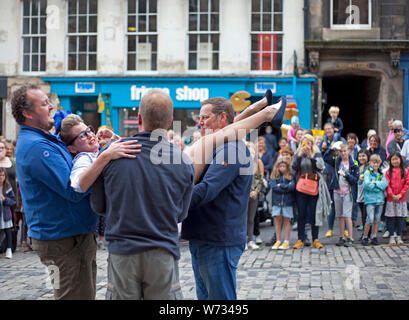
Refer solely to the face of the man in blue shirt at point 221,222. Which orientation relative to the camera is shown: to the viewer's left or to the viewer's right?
to the viewer's left

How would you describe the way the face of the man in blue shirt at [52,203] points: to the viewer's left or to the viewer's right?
to the viewer's right

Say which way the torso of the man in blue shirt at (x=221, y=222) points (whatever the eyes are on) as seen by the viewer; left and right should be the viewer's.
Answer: facing to the left of the viewer

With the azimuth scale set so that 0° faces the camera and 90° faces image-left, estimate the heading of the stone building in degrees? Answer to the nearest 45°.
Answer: approximately 0°

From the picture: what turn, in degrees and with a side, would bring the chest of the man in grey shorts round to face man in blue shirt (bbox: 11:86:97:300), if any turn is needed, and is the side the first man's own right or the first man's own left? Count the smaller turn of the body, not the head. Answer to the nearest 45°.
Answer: approximately 45° to the first man's own left

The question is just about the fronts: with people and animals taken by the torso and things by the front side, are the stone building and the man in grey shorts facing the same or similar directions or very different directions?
very different directions

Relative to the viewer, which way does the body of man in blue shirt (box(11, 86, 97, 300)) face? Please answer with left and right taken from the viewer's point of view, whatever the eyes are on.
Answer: facing to the right of the viewer

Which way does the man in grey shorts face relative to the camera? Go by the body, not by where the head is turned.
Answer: away from the camera
